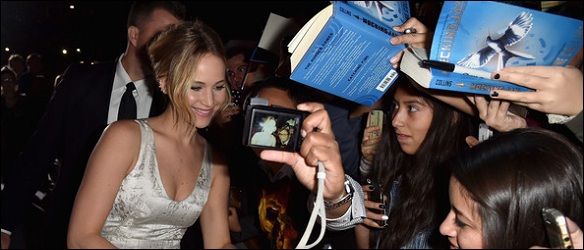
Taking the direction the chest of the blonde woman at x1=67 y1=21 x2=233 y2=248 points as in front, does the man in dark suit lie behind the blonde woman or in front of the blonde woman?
behind

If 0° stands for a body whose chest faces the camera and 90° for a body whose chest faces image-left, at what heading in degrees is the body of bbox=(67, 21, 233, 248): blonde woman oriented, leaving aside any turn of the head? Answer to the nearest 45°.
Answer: approximately 315°

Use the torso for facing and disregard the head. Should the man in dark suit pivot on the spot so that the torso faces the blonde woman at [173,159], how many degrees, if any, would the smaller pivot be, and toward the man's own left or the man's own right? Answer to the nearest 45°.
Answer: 0° — they already face them

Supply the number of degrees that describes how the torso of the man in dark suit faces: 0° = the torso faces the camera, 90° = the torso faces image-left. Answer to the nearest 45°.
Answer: approximately 315°

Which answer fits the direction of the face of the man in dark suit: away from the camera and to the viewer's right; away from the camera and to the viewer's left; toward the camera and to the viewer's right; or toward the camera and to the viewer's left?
toward the camera and to the viewer's right

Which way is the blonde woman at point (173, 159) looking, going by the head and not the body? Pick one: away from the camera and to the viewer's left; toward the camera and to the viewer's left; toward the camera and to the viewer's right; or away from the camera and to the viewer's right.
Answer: toward the camera and to the viewer's right
